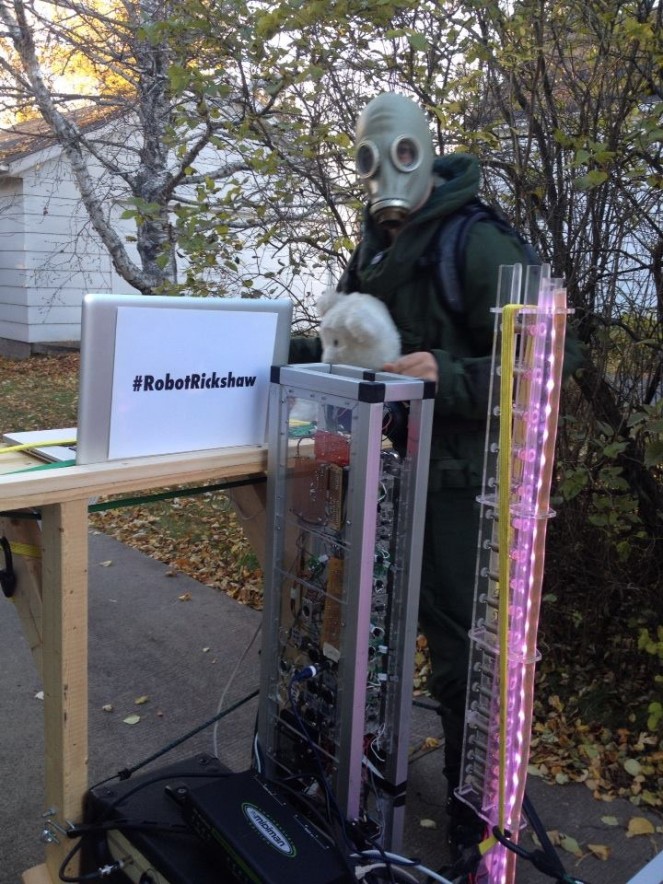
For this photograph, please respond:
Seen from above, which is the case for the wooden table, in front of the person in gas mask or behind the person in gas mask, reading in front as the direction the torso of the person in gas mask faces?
in front

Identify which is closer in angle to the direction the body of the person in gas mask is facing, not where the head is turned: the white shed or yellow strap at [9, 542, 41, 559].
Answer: the yellow strap

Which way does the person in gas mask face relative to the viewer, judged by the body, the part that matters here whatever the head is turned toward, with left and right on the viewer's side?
facing the viewer and to the left of the viewer

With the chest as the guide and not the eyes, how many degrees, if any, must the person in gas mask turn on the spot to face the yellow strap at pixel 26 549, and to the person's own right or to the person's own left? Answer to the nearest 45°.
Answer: approximately 45° to the person's own right

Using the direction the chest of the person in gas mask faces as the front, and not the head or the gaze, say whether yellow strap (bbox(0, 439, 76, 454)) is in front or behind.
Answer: in front

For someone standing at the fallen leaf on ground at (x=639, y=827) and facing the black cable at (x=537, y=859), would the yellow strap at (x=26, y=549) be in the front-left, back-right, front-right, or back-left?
front-right

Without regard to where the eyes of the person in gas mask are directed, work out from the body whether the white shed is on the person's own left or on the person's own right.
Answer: on the person's own right
